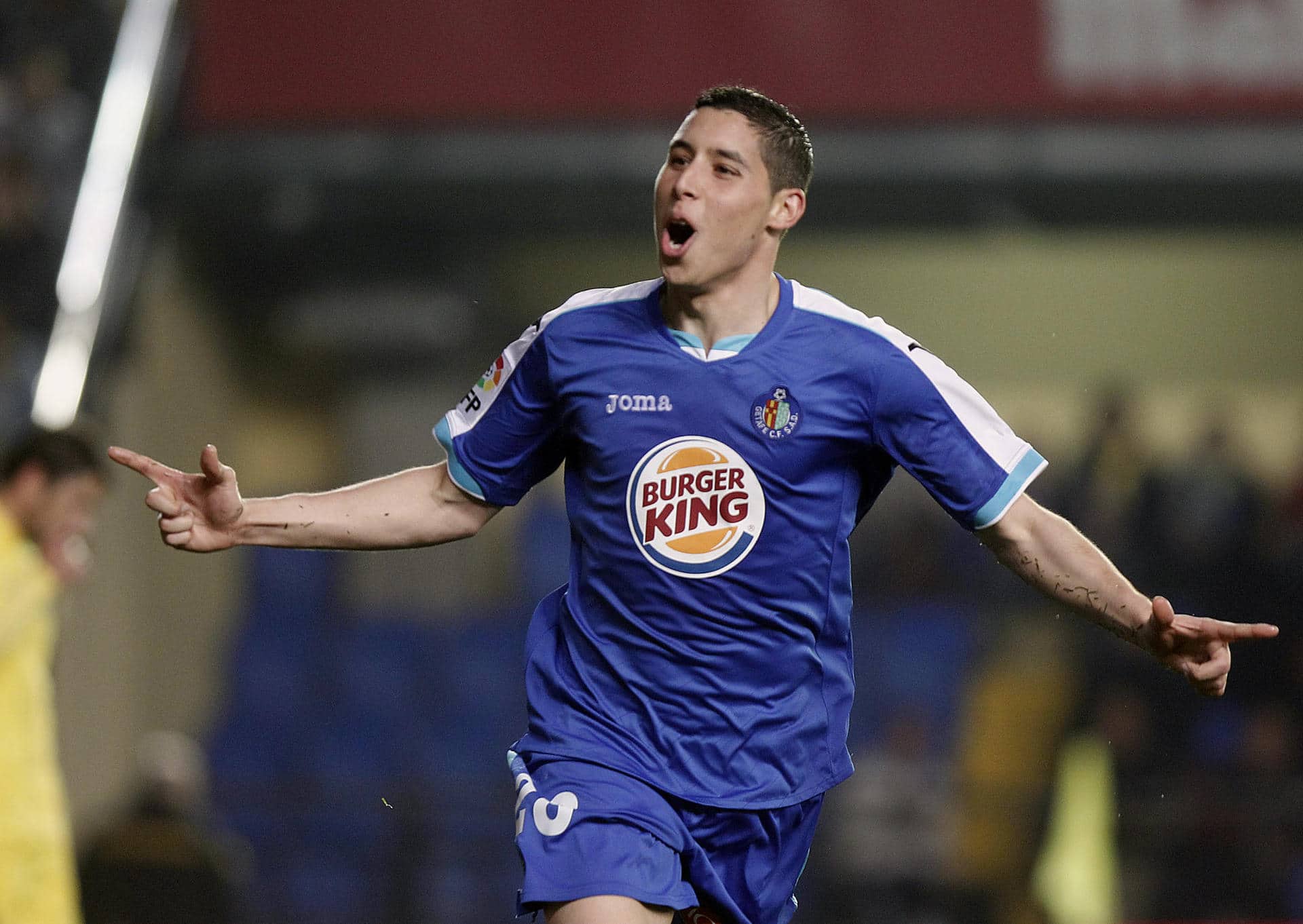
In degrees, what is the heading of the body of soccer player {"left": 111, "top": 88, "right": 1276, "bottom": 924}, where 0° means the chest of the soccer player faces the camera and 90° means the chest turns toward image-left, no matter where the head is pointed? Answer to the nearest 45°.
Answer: approximately 0°

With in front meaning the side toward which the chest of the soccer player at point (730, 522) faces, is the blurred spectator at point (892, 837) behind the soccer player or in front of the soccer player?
behind

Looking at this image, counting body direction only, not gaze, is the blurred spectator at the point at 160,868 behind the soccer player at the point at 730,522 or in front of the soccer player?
behind

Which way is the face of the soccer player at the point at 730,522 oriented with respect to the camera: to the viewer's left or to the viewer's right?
to the viewer's left

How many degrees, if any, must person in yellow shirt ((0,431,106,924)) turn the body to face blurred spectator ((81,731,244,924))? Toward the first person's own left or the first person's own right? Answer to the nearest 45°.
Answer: approximately 90° to the first person's own left

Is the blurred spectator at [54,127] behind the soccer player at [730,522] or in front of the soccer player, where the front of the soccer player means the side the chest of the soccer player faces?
behind

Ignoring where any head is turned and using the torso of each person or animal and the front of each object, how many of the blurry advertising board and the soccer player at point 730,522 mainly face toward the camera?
2

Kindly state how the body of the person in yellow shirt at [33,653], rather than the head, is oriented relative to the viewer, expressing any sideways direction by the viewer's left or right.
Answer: facing to the right of the viewer

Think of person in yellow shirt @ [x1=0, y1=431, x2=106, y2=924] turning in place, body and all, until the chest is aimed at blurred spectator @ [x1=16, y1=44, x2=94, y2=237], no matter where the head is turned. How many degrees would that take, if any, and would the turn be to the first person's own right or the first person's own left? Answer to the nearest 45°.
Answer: approximately 90° to the first person's own left
